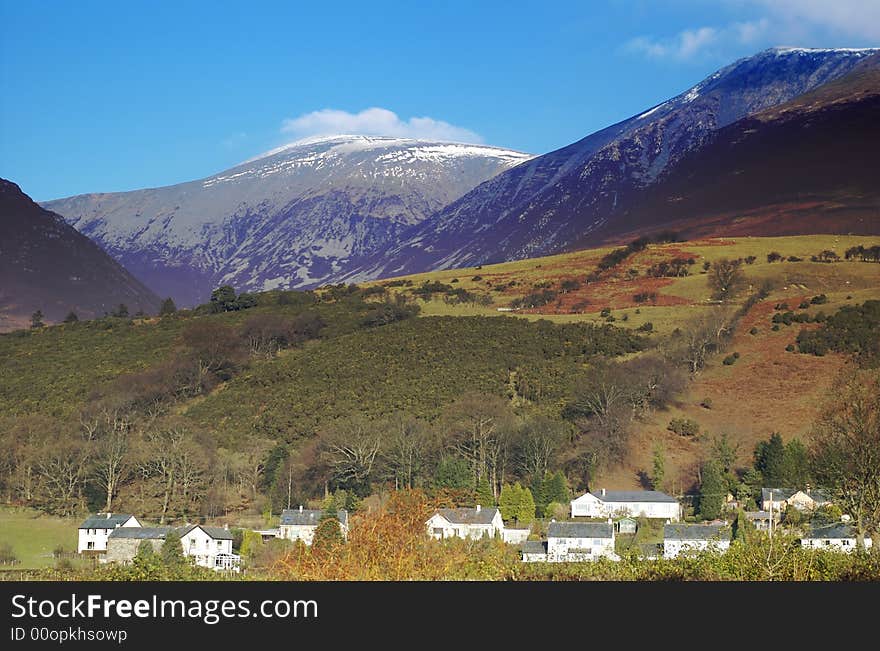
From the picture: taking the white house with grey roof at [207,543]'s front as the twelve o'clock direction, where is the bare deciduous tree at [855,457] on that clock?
The bare deciduous tree is roughly at 10 o'clock from the white house with grey roof.

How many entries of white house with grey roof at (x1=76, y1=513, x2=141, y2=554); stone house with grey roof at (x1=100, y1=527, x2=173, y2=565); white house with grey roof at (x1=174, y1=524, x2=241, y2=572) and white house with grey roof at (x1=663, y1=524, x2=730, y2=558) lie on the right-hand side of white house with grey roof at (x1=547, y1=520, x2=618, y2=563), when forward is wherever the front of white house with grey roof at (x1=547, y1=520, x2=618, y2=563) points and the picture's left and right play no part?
3

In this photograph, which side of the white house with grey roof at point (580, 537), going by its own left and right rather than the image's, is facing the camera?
front

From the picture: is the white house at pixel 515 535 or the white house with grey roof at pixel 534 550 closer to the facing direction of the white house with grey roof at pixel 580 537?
the white house with grey roof

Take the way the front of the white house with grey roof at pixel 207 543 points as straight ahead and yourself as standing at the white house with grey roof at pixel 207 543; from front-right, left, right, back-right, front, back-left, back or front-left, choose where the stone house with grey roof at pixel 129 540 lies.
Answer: right

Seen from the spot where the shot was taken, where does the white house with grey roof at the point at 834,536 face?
facing the viewer

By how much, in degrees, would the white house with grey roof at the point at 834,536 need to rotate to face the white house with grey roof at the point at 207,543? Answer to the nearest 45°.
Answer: approximately 90° to its right

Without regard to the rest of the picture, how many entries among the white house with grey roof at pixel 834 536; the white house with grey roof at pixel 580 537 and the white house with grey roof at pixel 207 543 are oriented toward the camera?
3

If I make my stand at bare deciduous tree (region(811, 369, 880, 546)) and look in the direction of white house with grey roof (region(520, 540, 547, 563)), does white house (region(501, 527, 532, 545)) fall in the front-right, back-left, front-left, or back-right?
front-right

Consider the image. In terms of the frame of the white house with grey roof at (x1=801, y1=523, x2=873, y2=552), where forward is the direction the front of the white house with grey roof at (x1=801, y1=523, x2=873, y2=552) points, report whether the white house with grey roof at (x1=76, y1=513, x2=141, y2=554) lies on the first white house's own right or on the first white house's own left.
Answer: on the first white house's own right

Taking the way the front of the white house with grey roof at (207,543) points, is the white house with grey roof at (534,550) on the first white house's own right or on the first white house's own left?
on the first white house's own left

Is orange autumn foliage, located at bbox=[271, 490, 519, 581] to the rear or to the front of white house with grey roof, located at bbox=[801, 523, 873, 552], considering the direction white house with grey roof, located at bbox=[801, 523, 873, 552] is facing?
to the front

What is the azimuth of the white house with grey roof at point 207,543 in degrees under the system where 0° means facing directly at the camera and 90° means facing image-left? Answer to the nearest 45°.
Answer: approximately 0°
